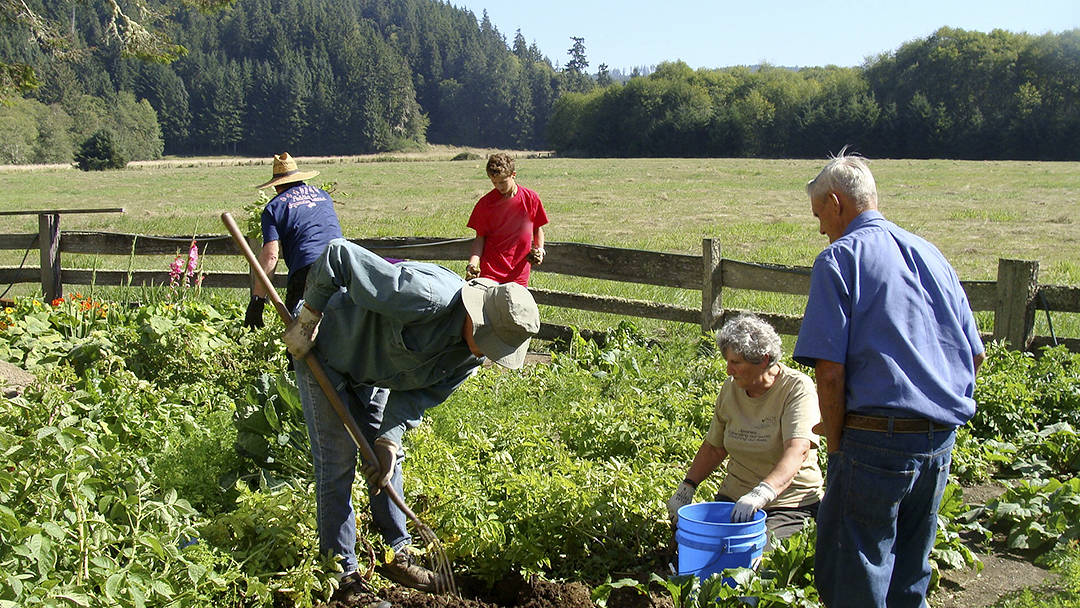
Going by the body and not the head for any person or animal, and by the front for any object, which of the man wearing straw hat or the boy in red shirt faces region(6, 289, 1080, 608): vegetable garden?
the boy in red shirt

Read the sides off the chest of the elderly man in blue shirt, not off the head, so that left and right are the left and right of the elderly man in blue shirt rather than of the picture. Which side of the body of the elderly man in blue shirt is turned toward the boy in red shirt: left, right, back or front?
front

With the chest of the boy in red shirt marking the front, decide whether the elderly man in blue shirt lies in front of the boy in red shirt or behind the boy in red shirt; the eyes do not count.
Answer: in front

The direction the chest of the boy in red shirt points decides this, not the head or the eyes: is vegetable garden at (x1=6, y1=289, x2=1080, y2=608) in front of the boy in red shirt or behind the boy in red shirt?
in front

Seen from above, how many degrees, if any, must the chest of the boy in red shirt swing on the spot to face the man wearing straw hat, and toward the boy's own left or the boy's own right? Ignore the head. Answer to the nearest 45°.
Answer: approximately 45° to the boy's own right

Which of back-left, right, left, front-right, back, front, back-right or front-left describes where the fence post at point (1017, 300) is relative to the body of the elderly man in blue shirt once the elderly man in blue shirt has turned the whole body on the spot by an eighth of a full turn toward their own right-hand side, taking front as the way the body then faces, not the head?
front

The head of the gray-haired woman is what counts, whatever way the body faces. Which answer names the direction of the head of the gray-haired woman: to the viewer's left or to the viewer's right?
to the viewer's left

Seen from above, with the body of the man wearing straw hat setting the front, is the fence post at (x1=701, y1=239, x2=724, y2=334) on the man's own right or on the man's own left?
on the man's own right

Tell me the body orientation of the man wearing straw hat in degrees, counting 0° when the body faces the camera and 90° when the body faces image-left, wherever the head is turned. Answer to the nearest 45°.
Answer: approximately 135°

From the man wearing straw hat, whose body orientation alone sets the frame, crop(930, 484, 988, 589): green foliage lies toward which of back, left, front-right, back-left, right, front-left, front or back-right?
back

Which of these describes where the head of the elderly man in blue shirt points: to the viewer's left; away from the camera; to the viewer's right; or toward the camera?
to the viewer's left

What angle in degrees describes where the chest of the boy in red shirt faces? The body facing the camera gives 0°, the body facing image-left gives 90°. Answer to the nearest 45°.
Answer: approximately 0°

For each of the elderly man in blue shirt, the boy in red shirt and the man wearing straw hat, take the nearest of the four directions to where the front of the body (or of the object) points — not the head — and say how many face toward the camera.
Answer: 1
